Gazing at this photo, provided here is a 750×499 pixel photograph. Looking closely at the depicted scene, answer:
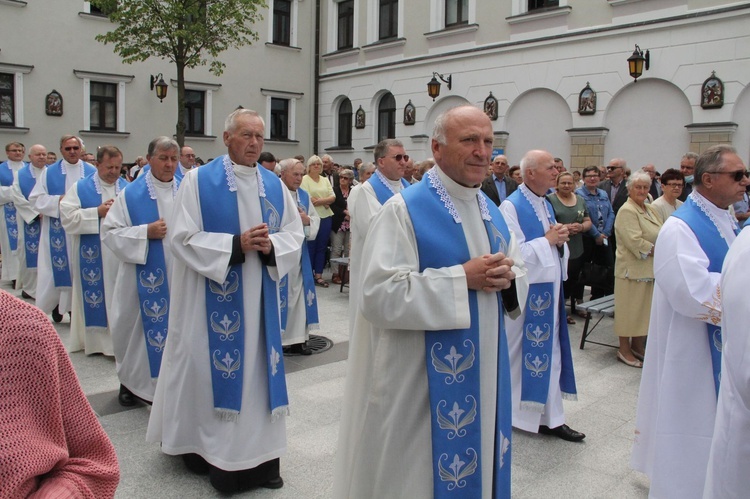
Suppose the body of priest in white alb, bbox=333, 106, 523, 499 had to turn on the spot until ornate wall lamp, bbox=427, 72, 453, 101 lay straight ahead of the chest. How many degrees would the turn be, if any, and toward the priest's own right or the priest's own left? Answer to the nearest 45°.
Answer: approximately 135° to the priest's own left

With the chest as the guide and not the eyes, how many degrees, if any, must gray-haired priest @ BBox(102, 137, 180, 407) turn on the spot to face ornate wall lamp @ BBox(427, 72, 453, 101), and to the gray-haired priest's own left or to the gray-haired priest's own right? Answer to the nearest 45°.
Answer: approximately 90° to the gray-haired priest's own left

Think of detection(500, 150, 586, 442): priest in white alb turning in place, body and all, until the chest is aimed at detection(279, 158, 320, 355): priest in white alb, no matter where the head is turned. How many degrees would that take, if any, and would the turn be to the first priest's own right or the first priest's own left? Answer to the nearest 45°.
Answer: approximately 180°
